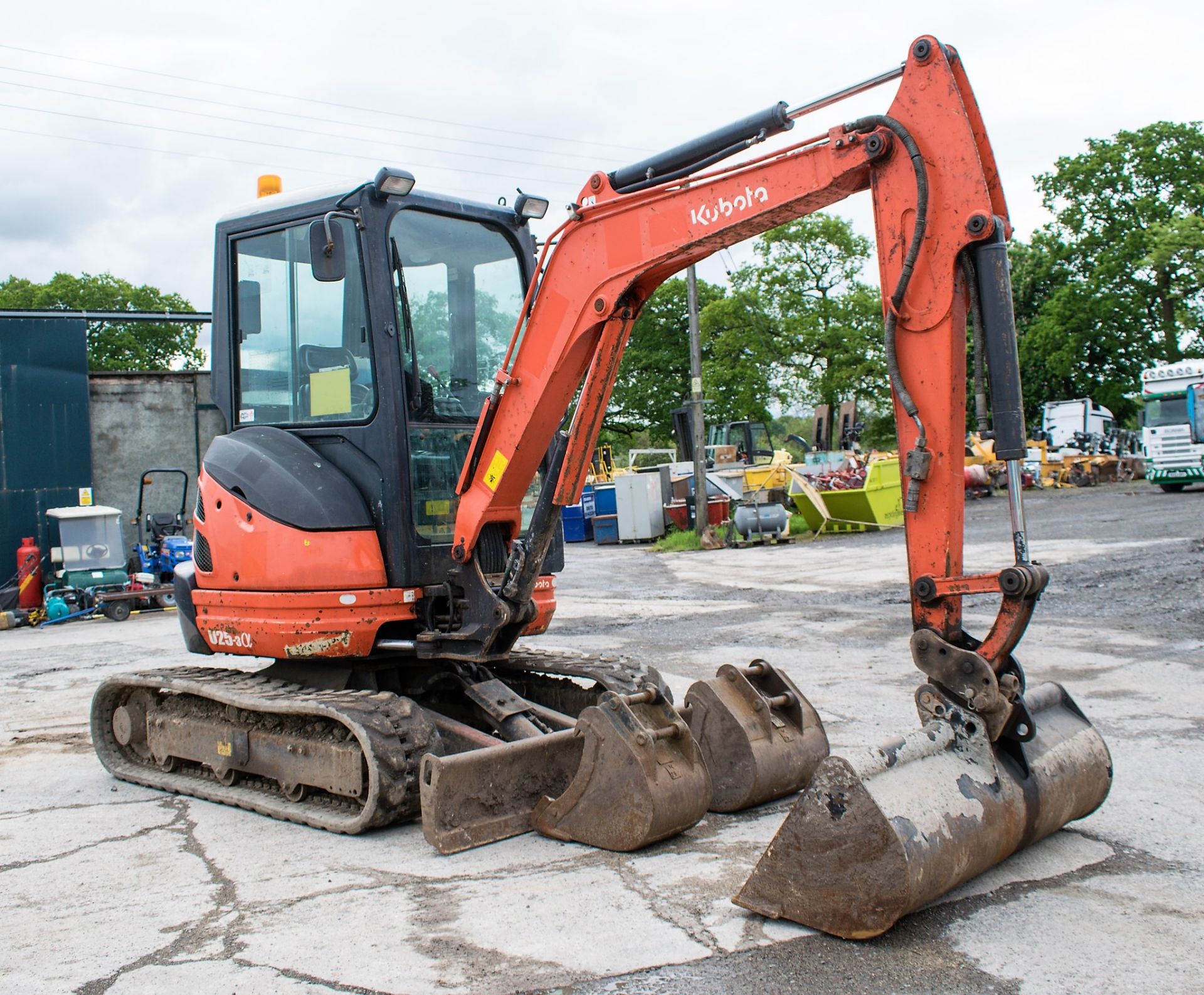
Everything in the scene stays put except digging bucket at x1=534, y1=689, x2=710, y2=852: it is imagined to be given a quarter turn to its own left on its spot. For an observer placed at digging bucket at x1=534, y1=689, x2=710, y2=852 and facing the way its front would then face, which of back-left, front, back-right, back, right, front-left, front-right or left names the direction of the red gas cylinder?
right

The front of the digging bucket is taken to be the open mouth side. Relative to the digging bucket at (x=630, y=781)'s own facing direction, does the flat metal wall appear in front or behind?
in front

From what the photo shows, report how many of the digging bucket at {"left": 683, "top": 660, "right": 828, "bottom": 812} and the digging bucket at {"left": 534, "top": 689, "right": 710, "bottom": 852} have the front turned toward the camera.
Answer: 0

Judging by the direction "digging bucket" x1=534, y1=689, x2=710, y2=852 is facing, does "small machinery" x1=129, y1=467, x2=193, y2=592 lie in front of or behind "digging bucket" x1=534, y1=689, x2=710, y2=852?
in front

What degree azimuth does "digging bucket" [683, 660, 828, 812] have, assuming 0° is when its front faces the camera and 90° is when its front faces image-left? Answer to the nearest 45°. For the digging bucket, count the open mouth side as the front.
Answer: approximately 135°

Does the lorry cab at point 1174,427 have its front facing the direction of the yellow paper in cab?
yes

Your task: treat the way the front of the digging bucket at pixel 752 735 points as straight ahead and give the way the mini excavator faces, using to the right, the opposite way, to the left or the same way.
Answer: the opposite way

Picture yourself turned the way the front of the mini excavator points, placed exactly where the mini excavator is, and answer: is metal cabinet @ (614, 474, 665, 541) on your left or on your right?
on your left

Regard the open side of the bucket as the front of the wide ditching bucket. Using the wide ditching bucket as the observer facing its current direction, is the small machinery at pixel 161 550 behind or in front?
in front

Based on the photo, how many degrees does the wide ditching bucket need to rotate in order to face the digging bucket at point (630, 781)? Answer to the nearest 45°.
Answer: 0° — it already faces it

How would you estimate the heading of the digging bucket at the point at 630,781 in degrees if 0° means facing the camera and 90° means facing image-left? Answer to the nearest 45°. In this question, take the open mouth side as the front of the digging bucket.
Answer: approximately 135°

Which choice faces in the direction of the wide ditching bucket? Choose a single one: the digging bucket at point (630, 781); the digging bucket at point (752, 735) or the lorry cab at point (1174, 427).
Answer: the lorry cab

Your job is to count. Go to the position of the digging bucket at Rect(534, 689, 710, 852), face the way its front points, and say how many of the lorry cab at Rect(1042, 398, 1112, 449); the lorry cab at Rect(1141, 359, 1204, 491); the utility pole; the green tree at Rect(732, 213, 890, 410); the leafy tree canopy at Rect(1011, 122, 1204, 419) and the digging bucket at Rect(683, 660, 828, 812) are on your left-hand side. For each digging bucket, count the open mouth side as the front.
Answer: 0

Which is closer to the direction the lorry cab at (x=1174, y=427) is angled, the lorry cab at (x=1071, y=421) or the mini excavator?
the mini excavator

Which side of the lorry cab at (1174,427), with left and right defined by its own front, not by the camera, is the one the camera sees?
front

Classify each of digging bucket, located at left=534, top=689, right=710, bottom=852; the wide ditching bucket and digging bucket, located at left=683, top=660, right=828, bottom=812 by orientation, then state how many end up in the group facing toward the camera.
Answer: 0
